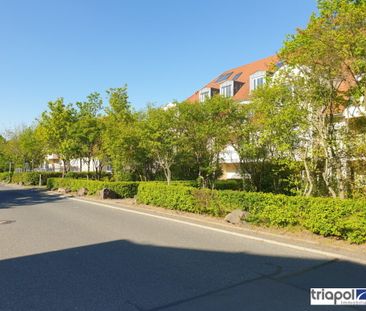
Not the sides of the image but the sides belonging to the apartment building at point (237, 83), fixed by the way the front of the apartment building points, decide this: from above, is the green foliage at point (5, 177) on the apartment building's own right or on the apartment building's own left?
on the apartment building's own right

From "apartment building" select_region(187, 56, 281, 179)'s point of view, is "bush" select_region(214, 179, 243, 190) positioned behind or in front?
in front

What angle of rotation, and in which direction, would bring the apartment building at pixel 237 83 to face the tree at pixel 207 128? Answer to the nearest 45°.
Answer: approximately 45° to its left

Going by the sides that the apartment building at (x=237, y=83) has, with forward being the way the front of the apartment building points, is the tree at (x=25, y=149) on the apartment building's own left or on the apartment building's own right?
on the apartment building's own right

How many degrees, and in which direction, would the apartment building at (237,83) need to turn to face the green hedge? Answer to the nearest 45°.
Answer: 0° — it already faces it

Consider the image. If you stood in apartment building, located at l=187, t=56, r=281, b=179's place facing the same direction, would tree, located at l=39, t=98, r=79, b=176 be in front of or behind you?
in front

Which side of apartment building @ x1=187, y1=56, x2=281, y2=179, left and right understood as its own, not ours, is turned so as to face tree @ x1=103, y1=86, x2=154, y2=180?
front

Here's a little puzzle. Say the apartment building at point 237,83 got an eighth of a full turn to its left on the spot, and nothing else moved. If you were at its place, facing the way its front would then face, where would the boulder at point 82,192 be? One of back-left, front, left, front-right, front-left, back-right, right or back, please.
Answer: front-right

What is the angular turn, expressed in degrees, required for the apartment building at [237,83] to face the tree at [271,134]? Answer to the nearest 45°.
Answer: approximately 45° to its left

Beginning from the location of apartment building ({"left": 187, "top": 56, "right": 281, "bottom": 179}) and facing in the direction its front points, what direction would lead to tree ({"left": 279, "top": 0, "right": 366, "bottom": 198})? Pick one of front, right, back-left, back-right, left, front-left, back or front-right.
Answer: front-left

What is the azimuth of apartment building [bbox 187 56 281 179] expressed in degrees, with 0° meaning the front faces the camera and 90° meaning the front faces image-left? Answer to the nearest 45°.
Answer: approximately 45°
